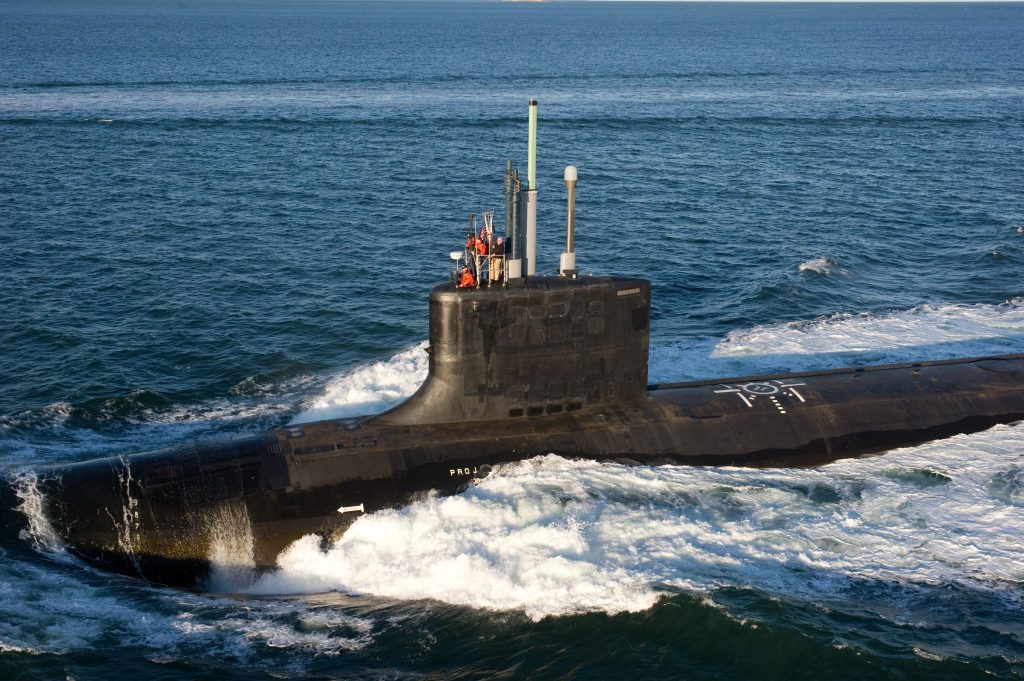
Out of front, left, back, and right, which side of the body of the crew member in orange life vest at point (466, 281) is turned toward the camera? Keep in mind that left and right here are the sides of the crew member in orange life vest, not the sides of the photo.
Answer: left
